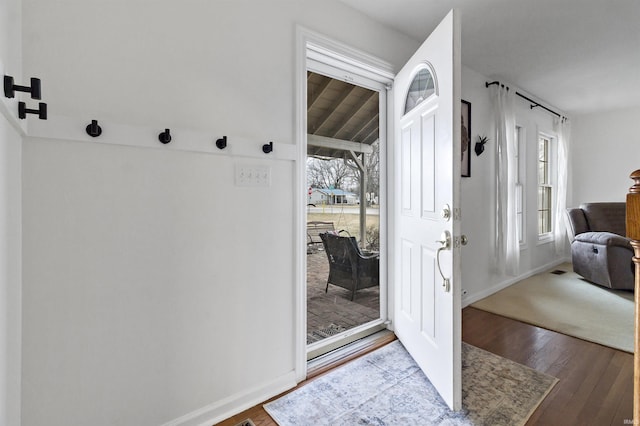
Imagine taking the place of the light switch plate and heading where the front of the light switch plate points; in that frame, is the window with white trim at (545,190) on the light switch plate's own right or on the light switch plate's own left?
on the light switch plate's own left

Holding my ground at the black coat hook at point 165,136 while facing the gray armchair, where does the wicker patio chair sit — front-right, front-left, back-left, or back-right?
front-left

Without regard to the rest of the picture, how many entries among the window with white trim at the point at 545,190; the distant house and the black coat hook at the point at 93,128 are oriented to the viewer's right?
1

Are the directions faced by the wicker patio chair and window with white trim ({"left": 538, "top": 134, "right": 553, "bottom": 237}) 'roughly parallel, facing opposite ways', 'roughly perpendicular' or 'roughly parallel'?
roughly perpendicular

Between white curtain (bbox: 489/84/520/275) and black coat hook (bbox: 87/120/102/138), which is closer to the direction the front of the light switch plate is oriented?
the white curtain

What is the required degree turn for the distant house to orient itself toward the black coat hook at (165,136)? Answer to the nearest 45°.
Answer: approximately 45° to its right

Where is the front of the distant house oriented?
toward the camera
